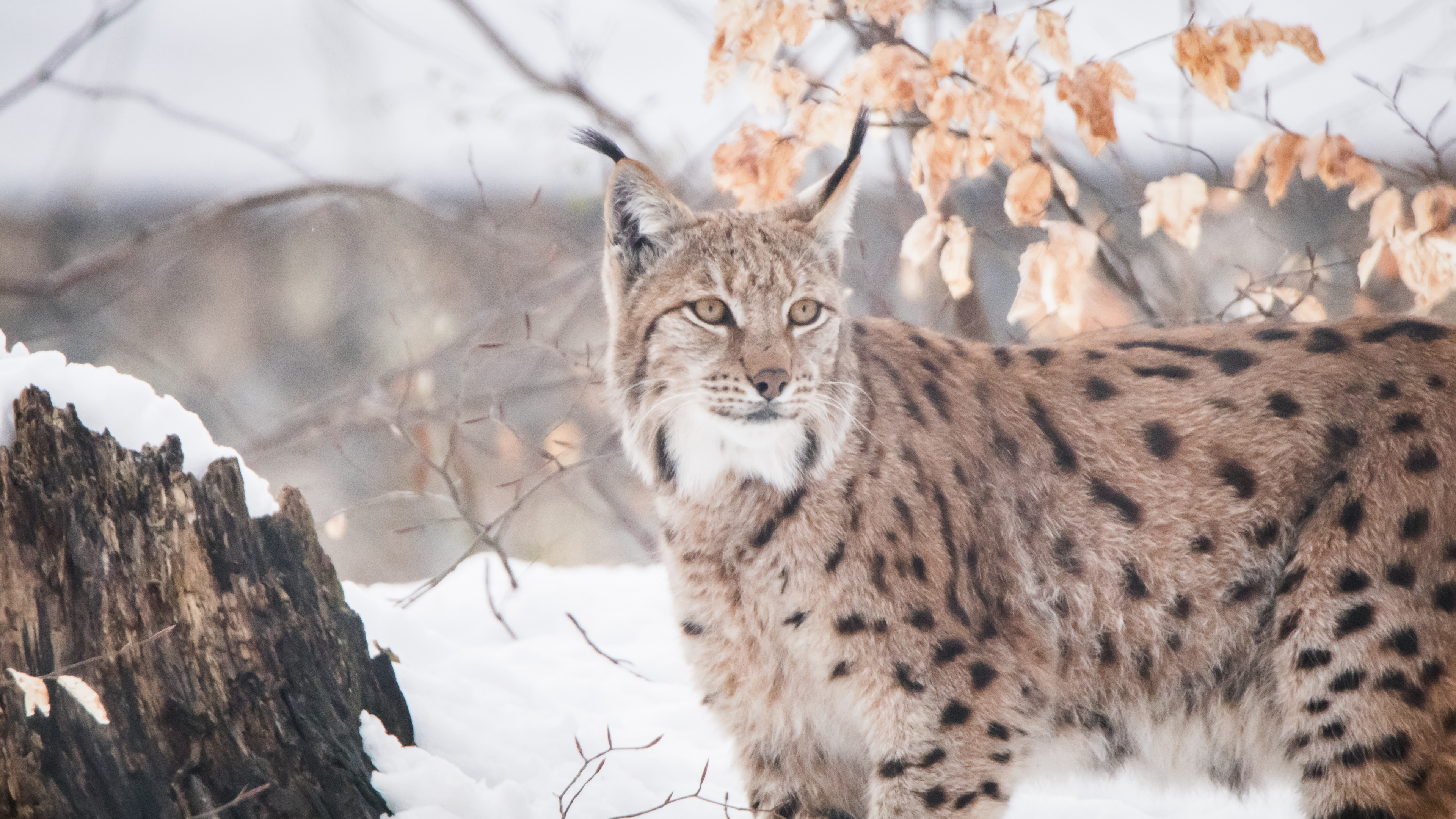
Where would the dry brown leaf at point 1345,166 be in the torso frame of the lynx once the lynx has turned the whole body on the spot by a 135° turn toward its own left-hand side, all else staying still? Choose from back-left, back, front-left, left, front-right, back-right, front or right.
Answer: front-left

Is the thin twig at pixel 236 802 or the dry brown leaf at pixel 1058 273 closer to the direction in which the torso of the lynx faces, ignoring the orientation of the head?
the thin twig

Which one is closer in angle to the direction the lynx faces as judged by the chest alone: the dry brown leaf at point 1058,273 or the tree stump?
the tree stump

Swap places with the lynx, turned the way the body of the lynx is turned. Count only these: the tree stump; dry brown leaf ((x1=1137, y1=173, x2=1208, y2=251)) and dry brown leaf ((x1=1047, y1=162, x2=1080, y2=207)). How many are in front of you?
1

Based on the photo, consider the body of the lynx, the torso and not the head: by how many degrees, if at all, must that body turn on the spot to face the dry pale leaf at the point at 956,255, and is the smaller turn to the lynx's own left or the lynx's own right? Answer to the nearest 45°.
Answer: approximately 135° to the lynx's own right

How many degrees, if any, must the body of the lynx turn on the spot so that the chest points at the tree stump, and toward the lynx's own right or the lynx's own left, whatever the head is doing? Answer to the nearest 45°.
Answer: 0° — it already faces it

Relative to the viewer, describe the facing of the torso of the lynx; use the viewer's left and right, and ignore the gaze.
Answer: facing the viewer and to the left of the viewer
